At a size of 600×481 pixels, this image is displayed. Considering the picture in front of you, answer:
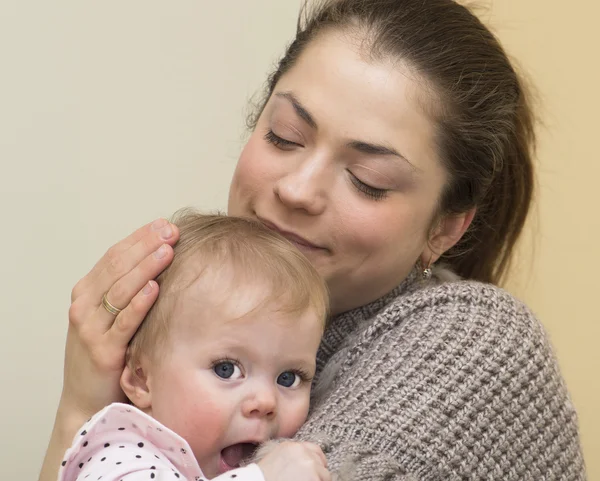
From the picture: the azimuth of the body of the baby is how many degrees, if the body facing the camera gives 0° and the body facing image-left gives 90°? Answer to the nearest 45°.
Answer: approximately 315°

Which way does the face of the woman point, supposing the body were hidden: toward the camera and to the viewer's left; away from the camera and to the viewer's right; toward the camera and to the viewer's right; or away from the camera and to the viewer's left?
toward the camera and to the viewer's left
